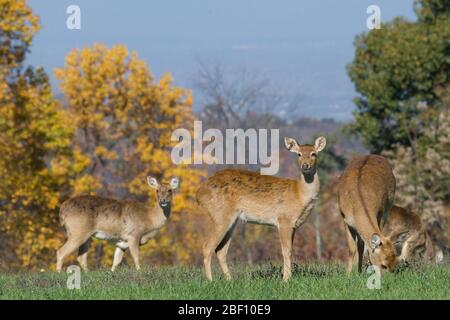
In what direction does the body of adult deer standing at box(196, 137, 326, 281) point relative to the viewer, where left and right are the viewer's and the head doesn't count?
facing to the right of the viewer

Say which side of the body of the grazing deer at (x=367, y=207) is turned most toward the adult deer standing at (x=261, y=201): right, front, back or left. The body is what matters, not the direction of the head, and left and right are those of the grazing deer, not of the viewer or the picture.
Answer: right

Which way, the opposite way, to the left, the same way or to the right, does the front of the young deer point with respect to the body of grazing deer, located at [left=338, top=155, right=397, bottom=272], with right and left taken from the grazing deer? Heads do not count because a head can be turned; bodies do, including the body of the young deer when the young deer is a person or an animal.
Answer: to the left

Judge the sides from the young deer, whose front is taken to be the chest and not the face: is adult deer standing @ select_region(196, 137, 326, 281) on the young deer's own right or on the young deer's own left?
on the young deer's own right

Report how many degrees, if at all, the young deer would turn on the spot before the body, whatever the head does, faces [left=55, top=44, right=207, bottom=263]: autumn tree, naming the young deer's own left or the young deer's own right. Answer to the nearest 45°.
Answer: approximately 90° to the young deer's own left

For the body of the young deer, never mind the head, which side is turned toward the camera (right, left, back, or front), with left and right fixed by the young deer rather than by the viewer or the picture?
right

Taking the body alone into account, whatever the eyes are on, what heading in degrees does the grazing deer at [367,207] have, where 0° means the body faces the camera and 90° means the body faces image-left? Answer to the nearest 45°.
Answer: approximately 0°

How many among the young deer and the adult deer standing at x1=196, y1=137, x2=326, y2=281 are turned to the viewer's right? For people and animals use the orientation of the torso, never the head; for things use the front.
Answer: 2

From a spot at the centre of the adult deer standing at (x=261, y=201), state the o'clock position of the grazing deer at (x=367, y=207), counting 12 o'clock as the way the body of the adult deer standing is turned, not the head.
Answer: The grazing deer is roughly at 12 o'clock from the adult deer standing.

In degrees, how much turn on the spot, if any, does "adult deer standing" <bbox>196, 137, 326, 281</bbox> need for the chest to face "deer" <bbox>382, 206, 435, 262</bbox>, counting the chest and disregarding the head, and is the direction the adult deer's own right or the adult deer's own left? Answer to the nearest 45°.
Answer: approximately 45° to the adult deer's own left
